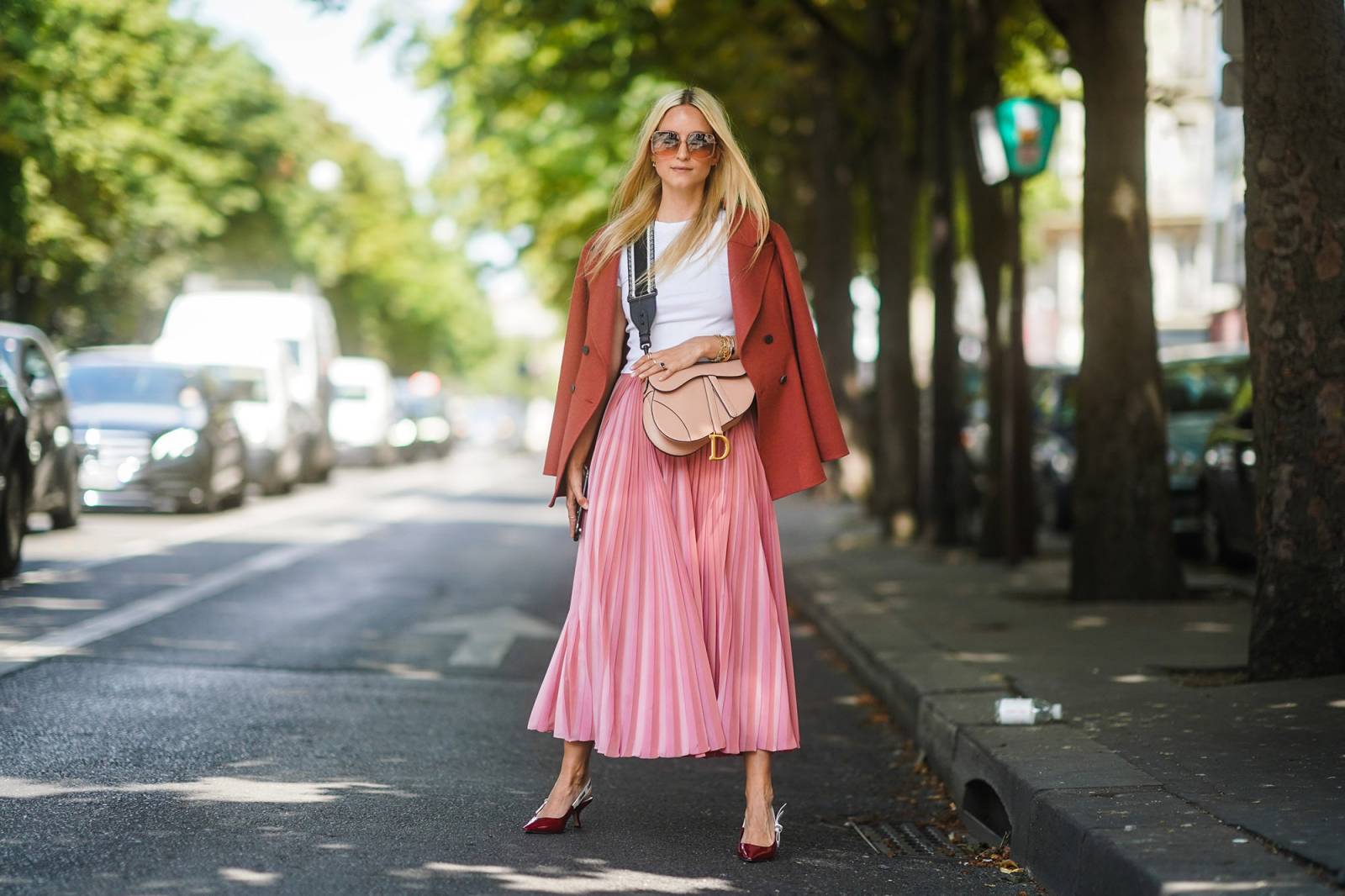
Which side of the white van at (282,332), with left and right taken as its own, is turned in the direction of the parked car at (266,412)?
front

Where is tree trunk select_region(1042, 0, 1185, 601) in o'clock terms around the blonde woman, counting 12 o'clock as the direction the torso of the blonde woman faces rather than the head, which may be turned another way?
The tree trunk is roughly at 7 o'clock from the blonde woman.

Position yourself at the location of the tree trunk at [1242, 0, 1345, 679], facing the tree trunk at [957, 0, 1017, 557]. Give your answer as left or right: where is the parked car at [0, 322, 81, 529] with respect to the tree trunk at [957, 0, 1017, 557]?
left

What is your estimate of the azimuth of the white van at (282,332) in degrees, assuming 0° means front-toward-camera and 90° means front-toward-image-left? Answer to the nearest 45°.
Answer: approximately 0°

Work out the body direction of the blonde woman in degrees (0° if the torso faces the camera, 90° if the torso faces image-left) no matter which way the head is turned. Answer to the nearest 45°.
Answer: approximately 0°

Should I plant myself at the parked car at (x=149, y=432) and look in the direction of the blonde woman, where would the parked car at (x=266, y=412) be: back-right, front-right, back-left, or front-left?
back-left

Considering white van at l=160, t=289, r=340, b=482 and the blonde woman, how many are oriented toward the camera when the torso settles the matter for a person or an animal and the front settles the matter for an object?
2

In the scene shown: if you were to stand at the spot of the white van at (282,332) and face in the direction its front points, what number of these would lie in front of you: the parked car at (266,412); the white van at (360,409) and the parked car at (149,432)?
2
